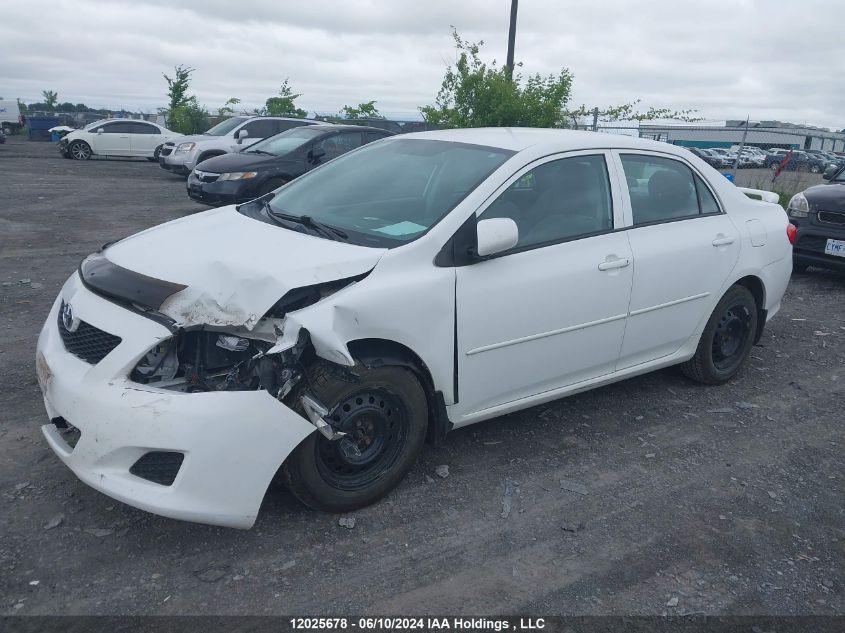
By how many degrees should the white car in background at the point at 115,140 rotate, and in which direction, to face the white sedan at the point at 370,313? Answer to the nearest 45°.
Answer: approximately 90° to its left

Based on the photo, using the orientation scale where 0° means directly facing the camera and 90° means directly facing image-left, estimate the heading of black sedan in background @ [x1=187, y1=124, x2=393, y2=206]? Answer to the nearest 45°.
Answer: approximately 45°

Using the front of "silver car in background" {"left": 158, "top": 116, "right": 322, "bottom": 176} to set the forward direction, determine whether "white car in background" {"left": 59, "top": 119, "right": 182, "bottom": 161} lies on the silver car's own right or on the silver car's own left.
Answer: on the silver car's own right

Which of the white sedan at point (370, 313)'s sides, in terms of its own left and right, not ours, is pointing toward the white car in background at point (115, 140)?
right

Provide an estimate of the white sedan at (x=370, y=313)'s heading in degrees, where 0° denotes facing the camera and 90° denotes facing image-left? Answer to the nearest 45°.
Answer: approximately 45°

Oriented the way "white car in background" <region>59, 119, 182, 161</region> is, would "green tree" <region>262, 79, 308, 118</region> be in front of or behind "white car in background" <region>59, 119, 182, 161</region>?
behind

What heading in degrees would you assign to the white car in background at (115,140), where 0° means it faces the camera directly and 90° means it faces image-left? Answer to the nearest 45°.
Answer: approximately 90°
